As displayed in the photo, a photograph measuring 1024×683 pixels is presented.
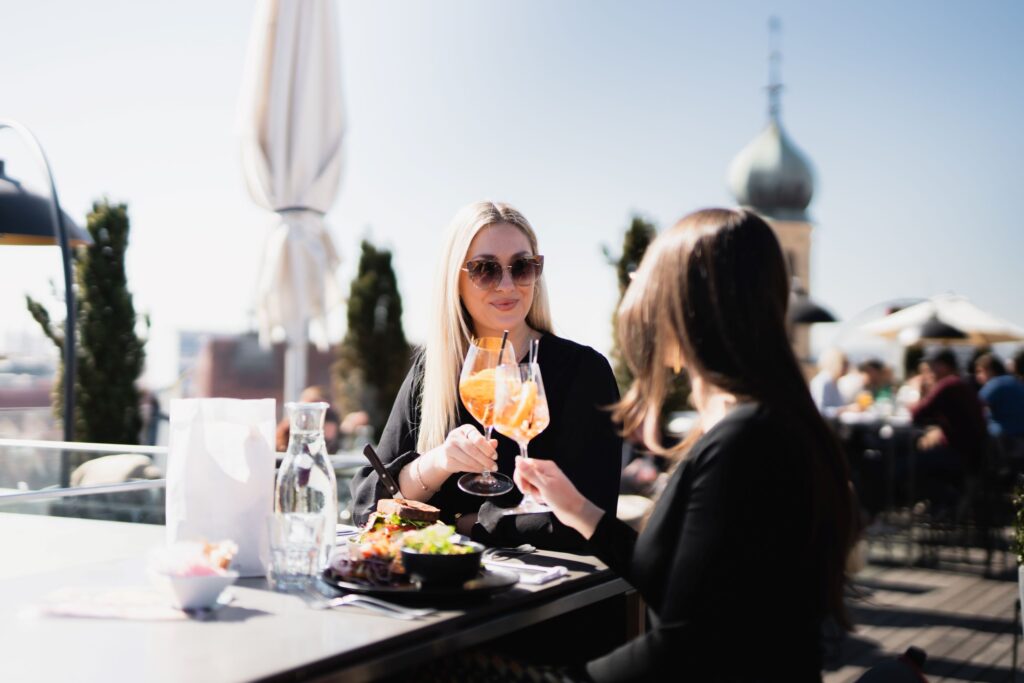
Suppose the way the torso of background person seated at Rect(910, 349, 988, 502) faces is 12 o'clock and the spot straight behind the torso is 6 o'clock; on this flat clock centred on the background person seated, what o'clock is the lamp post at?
The lamp post is roughly at 10 o'clock from the background person seated.

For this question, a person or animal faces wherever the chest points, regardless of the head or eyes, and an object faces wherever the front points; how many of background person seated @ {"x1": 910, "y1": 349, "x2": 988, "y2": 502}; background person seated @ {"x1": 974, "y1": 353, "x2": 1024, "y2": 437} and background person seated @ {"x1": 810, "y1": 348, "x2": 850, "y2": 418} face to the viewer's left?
2

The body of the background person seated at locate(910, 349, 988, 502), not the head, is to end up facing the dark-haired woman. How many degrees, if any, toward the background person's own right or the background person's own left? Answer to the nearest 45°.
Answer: approximately 90° to the background person's own left

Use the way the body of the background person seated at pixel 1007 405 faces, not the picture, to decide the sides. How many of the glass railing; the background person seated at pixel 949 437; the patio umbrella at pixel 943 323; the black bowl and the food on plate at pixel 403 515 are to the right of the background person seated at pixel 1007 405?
1

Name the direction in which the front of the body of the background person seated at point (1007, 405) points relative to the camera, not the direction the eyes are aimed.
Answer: to the viewer's left

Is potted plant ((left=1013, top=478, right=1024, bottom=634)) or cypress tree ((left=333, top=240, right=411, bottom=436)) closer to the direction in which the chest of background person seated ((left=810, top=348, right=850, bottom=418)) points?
the potted plant

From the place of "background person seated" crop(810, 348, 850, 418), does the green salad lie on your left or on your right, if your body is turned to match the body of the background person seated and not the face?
on your right

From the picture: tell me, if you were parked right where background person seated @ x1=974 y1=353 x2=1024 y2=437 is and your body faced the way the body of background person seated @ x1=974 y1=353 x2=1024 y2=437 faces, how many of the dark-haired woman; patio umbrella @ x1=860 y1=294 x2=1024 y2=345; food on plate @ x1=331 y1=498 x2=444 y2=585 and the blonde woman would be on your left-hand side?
3

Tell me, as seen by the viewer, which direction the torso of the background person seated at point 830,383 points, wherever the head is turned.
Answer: to the viewer's right

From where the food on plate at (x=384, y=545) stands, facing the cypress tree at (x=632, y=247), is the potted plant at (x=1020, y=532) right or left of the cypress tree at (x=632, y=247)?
right

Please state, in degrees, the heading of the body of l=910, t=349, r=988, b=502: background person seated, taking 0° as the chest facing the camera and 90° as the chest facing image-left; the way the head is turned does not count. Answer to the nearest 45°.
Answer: approximately 90°

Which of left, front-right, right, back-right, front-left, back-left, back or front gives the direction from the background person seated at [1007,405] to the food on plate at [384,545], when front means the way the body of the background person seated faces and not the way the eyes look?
left

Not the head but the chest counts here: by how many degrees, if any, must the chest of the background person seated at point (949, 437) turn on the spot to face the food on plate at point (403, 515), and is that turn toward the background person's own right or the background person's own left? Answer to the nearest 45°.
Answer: approximately 90° to the background person's own left
